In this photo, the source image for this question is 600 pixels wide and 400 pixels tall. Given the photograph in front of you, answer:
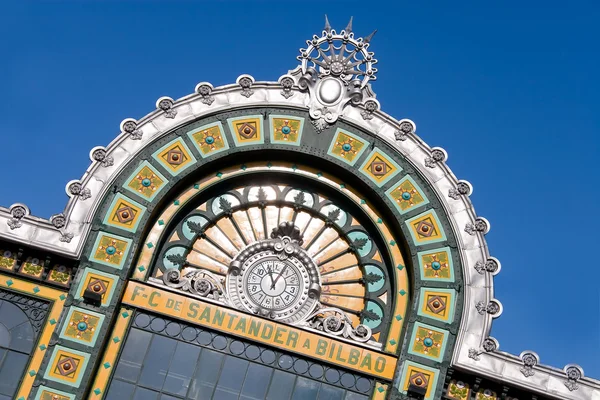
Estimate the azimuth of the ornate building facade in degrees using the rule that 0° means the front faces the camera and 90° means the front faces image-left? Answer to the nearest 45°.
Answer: approximately 0°
